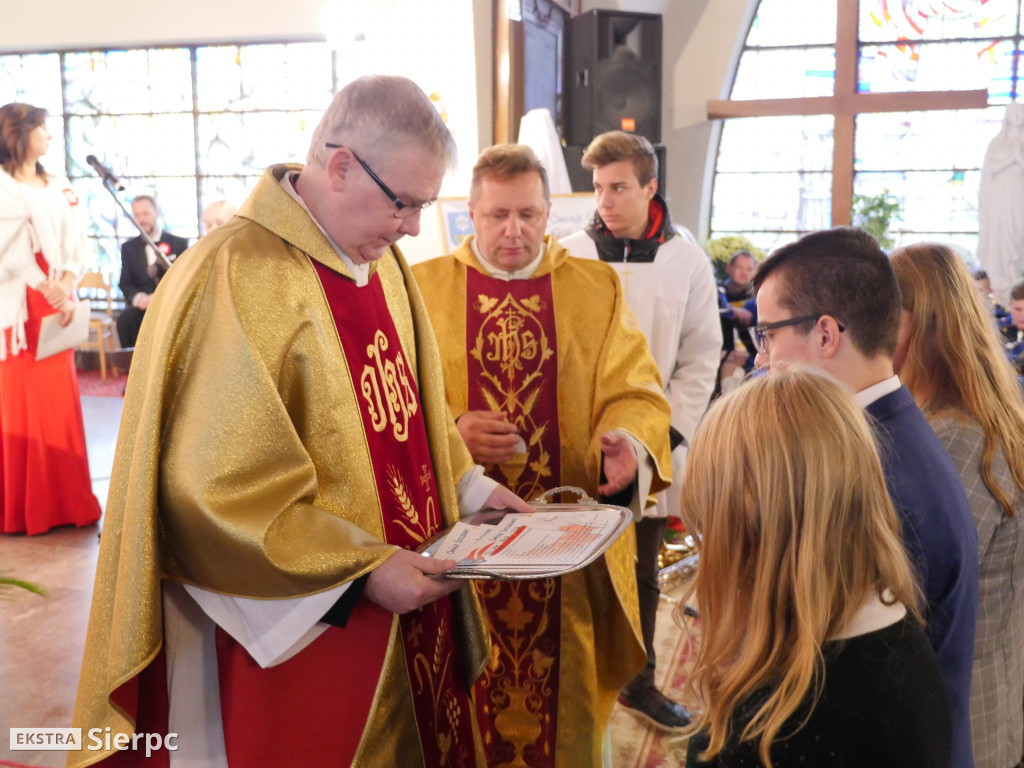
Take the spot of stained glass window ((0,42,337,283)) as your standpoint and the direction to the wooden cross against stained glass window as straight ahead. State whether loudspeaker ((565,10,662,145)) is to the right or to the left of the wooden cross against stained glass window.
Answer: right

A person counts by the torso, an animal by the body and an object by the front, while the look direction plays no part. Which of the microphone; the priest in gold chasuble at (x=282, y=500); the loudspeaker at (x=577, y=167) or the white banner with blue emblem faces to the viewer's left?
the microphone

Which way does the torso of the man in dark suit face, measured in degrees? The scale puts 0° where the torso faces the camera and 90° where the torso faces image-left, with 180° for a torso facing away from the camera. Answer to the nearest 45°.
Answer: approximately 0°

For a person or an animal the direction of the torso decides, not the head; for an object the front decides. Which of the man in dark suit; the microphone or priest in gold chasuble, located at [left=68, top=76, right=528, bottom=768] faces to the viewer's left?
the microphone

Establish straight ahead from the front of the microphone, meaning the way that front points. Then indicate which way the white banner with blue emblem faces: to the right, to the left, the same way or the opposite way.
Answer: to the left

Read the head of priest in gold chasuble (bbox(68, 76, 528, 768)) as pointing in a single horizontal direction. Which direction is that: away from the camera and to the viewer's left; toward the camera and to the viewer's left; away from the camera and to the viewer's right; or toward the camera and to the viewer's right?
toward the camera and to the viewer's right

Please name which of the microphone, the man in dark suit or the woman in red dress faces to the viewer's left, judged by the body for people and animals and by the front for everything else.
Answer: the microphone

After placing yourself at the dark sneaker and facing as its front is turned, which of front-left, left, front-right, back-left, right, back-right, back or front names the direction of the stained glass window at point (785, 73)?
back-left

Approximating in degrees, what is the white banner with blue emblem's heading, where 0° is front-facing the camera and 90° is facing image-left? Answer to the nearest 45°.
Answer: approximately 0°

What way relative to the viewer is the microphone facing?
to the viewer's left

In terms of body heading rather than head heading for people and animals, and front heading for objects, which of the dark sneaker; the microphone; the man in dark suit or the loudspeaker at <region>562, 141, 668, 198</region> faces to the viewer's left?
the microphone

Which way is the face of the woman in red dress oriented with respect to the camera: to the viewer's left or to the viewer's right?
to the viewer's right

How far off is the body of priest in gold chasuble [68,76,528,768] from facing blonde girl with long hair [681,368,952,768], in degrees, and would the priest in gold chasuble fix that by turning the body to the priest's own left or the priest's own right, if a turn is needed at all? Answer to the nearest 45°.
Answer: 0° — they already face them

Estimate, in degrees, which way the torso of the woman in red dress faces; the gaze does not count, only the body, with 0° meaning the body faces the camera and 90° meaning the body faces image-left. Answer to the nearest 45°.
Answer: approximately 315°
